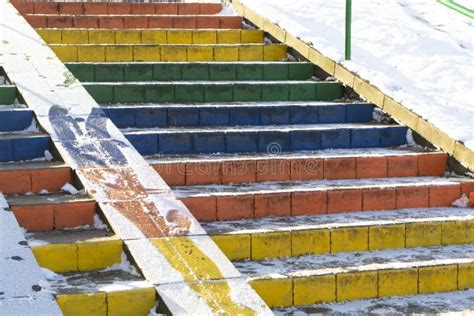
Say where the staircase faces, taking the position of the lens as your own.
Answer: facing the viewer
